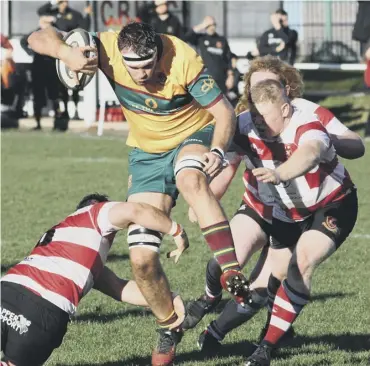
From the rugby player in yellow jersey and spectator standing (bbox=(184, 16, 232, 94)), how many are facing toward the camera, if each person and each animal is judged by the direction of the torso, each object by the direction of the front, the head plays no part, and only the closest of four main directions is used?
2

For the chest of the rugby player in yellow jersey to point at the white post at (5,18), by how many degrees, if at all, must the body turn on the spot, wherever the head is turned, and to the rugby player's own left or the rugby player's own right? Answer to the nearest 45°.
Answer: approximately 180°

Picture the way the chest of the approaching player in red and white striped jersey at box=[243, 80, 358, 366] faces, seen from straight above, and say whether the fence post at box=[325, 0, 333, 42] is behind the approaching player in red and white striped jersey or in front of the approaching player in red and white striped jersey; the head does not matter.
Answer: behind

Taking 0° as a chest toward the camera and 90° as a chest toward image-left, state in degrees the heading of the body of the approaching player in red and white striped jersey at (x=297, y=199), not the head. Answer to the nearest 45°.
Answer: approximately 45°

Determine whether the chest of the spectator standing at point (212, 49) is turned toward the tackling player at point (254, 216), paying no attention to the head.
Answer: yes

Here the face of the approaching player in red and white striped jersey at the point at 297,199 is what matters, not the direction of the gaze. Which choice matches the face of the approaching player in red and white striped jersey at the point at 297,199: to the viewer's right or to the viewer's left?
to the viewer's left

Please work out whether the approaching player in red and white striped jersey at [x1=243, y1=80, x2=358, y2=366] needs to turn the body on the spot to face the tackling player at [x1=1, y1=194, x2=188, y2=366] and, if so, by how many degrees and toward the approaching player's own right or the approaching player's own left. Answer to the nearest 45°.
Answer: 0° — they already face them
